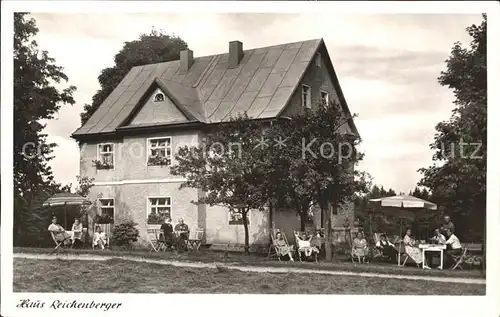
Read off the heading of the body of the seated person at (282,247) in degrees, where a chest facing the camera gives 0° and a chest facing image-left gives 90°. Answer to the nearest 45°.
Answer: approximately 315°

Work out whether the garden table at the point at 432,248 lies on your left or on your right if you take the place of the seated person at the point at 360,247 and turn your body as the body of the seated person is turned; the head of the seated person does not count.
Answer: on your left

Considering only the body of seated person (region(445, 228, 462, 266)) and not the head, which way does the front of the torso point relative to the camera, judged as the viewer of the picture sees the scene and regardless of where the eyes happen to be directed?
to the viewer's left

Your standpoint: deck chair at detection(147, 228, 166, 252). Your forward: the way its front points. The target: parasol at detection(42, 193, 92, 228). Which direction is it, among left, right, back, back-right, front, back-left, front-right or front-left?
back-right

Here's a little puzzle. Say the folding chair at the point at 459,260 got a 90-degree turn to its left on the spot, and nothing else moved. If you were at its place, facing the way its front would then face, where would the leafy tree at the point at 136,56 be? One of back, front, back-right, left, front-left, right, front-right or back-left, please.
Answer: right

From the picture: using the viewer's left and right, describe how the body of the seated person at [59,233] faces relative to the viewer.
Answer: facing to the right of the viewer

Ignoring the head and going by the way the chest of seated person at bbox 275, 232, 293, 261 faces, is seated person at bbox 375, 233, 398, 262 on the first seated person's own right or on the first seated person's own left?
on the first seated person's own left

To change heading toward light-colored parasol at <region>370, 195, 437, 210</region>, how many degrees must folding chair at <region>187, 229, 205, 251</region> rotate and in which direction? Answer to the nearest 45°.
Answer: approximately 135° to its left

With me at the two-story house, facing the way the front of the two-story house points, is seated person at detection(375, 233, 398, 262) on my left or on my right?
on my left

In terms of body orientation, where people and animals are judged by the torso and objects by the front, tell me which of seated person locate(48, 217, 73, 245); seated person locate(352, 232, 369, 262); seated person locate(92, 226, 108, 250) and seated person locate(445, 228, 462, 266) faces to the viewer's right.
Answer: seated person locate(48, 217, 73, 245)

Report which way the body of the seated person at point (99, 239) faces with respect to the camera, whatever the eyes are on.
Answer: toward the camera

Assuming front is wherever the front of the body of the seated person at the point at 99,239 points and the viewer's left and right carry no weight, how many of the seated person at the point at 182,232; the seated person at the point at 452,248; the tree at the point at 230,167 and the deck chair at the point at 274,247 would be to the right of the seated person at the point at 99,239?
0

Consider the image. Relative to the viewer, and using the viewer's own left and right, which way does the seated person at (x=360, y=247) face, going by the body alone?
facing the viewer

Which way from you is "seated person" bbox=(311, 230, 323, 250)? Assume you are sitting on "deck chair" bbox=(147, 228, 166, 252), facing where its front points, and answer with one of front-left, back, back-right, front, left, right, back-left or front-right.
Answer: front-left

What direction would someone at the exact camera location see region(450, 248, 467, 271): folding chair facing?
facing to the left of the viewer

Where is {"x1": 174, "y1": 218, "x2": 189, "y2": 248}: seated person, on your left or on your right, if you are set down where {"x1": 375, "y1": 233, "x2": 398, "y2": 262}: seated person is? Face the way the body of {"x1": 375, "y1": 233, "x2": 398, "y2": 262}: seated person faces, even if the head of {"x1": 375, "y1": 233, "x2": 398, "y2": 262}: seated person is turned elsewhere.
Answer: on your right

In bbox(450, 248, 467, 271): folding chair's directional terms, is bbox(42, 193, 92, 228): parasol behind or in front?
in front
